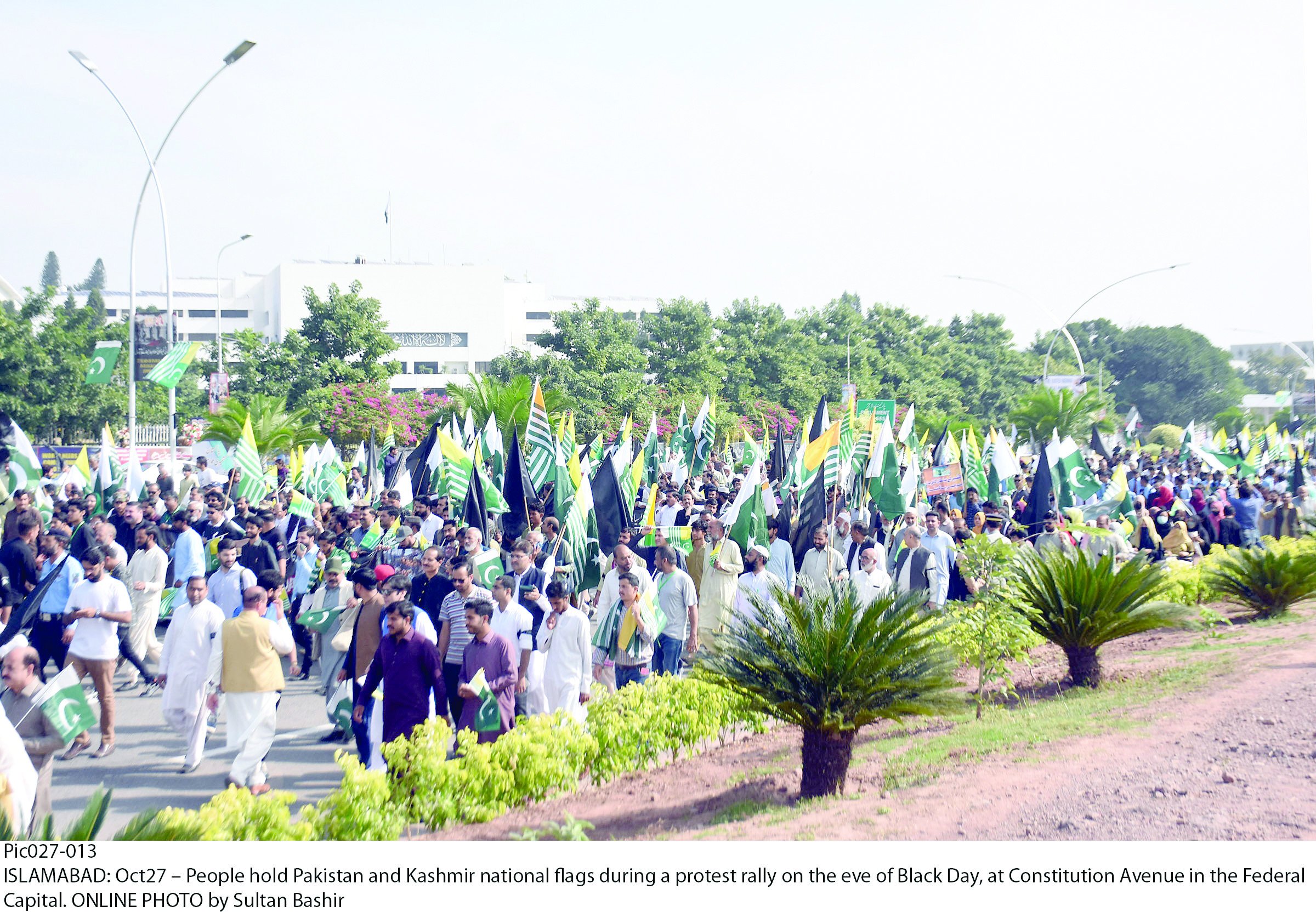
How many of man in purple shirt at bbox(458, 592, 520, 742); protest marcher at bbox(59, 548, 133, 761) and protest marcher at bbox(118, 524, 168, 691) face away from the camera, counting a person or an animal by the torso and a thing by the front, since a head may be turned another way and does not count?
0

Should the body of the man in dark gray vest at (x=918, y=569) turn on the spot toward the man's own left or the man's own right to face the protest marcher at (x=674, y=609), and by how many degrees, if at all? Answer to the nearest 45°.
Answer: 0° — they already face them

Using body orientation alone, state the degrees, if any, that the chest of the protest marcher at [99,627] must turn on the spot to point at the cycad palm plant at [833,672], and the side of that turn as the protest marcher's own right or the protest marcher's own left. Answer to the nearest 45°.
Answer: approximately 90° to the protest marcher's own left

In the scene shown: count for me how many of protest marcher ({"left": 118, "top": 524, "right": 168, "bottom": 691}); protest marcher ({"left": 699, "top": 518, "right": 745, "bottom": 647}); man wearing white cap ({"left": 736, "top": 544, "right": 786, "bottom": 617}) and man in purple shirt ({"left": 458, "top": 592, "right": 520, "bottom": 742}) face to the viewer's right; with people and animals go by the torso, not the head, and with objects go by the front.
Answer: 0

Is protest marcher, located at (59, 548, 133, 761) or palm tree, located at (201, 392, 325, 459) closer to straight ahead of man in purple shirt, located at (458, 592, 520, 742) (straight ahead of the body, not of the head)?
the protest marcher

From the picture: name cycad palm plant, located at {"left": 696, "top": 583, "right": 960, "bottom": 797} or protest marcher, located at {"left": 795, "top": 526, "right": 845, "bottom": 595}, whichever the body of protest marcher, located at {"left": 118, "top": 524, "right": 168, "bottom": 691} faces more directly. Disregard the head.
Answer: the cycad palm plant

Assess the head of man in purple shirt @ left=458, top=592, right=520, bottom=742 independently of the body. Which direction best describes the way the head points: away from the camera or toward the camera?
toward the camera

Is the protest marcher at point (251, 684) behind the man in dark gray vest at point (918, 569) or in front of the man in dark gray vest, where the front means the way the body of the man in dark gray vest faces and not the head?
in front

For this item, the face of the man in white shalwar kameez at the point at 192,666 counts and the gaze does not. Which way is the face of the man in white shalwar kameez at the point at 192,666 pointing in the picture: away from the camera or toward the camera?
toward the camera

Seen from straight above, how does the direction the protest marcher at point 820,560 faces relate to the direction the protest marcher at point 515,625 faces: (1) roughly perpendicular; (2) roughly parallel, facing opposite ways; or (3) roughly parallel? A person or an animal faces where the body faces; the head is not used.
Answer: roughly parallel

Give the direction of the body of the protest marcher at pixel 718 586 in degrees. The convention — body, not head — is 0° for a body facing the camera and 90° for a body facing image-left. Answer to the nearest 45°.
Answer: approximately 45°

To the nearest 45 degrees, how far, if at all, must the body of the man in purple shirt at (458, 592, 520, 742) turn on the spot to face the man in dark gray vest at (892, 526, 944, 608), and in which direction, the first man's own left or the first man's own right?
approximately 180°

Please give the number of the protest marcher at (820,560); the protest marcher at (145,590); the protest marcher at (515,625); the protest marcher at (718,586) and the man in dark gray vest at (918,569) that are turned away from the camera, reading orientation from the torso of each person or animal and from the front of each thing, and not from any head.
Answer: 0

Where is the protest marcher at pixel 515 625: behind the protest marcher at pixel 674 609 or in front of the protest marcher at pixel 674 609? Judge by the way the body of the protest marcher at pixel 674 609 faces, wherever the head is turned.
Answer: in front

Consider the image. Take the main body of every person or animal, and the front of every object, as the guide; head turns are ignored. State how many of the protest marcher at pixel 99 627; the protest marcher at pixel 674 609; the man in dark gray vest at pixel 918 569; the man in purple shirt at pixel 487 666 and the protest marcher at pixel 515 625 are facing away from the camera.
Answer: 0
